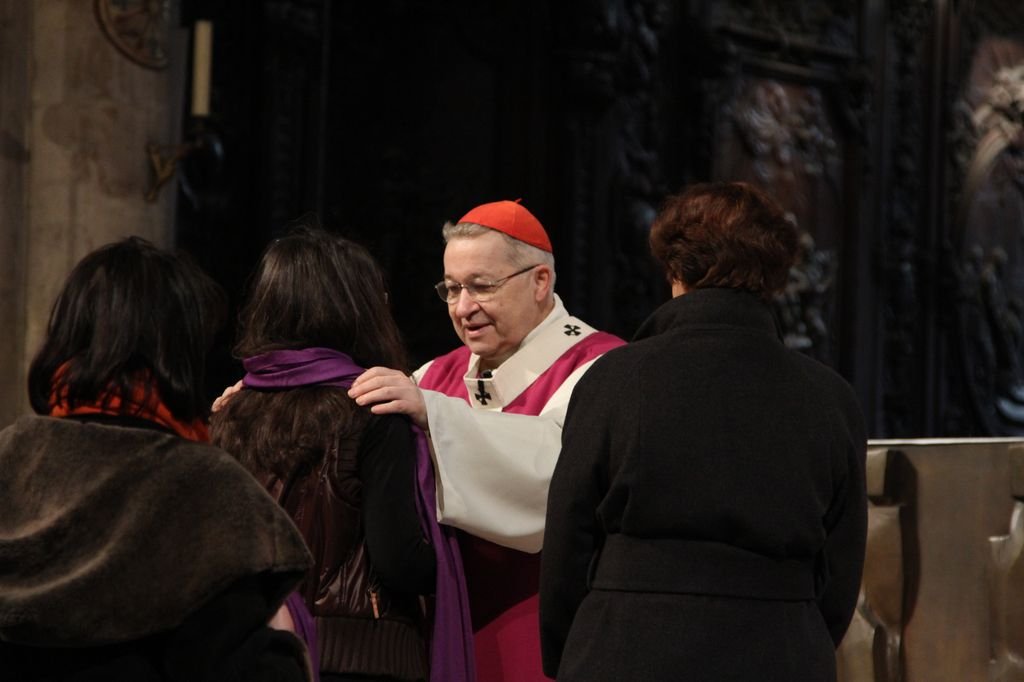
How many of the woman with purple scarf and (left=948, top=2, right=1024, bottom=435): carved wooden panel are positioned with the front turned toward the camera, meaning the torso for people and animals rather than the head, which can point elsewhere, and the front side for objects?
1

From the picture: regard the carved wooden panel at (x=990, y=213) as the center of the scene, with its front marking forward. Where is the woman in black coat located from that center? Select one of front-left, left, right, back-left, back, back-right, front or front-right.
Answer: front

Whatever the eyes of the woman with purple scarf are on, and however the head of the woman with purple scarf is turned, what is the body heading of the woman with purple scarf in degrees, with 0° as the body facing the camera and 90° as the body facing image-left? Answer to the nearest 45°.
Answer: approximately 225°

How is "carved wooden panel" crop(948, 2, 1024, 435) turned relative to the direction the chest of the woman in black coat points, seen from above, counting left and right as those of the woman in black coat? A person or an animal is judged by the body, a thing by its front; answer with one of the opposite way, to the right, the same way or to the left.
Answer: the opposite way

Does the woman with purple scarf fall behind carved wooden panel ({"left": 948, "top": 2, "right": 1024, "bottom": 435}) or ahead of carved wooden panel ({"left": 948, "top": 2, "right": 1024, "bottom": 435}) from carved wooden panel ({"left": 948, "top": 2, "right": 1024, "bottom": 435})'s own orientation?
ahead

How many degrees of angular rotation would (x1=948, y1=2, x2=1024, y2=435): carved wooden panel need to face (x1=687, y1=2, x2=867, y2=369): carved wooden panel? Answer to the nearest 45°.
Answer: approximately 45° to its right

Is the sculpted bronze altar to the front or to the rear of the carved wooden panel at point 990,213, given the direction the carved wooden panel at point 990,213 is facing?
to the front

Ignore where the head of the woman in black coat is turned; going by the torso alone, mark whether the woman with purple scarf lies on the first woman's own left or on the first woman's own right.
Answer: on the first woman's own left

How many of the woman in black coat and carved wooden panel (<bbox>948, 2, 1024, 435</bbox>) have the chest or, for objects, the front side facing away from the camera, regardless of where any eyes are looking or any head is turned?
1

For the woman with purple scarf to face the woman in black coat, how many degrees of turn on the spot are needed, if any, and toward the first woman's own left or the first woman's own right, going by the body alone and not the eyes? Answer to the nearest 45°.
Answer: approximately 45° to the first woman's own right

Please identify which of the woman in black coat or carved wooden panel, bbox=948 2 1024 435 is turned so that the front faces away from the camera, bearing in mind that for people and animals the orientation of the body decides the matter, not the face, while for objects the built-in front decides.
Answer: the woman in black coat

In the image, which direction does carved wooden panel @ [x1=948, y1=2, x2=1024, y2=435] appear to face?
toward the camera

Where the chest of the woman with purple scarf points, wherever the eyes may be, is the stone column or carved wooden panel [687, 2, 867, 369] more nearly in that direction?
the carved wooden panel

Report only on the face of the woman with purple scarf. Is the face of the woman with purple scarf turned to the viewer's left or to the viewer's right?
to the viewer's right

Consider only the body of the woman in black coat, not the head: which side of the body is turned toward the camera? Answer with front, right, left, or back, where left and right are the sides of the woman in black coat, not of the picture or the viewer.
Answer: back
